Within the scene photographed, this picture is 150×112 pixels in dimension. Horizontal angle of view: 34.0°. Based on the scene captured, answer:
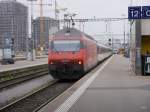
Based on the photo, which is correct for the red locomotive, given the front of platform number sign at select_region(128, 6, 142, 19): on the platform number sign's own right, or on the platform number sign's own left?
on the platform number sign's own right

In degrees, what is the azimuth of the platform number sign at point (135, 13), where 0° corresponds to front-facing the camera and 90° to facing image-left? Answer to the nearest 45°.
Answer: approximately 0°

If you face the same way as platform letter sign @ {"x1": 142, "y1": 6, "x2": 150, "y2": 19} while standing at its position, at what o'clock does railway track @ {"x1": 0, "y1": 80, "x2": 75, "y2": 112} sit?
The railway track is roughly at 1 o'clock from the platform letter sign.

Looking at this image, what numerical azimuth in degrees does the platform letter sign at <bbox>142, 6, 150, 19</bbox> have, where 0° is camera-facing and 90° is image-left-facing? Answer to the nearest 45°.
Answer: approximately 0°

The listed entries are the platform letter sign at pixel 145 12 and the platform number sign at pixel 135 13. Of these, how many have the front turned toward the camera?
2

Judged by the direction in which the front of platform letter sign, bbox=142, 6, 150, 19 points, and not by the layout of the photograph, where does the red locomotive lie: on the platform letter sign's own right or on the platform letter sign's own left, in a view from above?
on the platform letter sign's own right

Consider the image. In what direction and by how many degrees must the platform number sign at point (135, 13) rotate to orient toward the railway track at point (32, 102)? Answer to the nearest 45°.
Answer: approximately 45° to its right

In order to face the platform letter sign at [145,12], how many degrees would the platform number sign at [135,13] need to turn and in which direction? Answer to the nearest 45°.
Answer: approximately 135° to its left

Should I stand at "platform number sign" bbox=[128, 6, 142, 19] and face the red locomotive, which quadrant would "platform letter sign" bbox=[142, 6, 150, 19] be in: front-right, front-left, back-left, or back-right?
back-right
